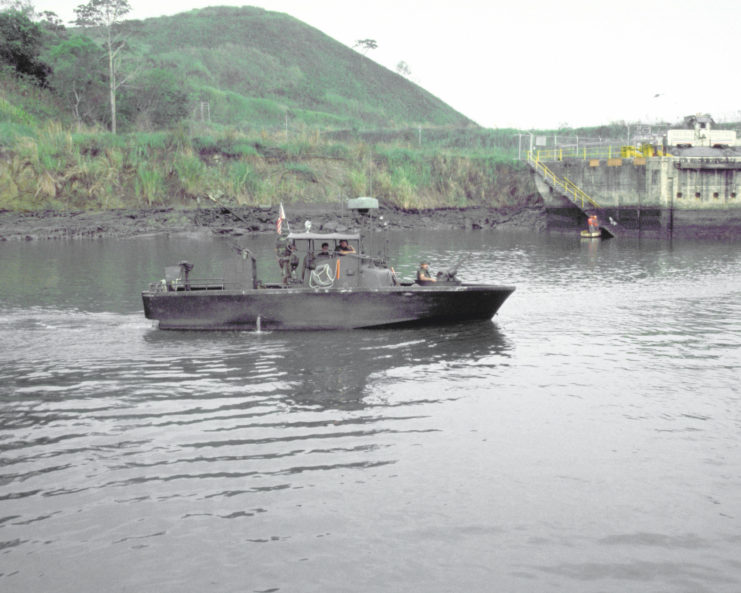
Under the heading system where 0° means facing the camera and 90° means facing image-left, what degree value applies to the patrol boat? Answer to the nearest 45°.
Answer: approximately 270°
